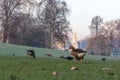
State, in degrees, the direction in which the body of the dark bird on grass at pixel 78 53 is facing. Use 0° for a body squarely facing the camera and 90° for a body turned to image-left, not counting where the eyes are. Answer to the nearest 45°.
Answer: approximately 90°
